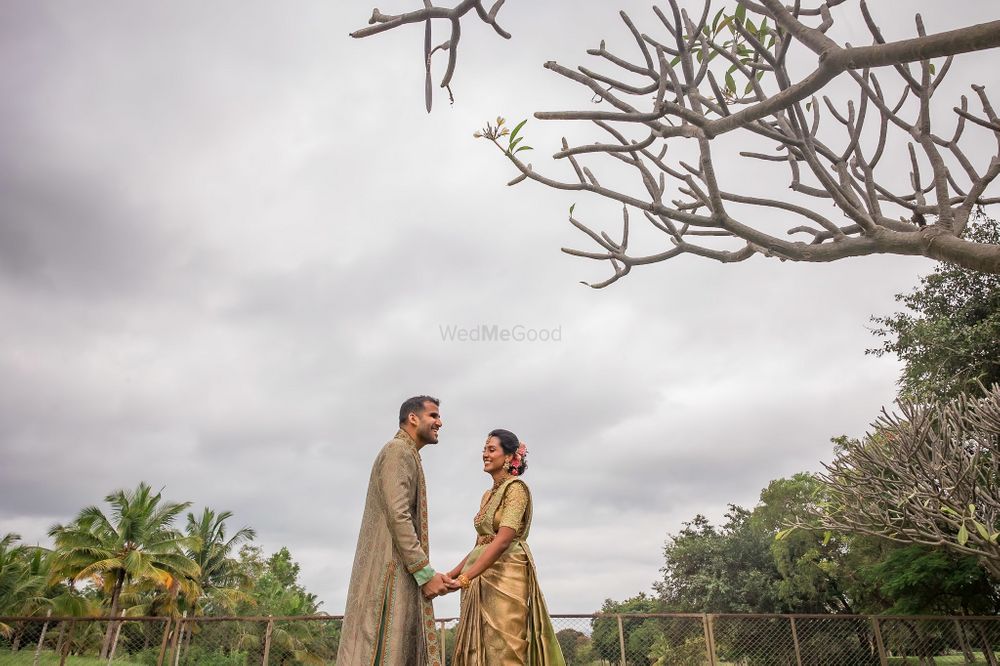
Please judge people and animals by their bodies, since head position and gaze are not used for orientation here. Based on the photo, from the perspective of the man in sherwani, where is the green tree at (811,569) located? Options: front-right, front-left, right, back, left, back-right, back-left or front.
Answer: front-left

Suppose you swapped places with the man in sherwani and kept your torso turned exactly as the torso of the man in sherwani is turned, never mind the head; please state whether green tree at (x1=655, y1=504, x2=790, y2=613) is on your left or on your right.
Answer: on your left

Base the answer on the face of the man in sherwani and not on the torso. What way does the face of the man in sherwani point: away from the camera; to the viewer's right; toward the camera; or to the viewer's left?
to the viewer's right

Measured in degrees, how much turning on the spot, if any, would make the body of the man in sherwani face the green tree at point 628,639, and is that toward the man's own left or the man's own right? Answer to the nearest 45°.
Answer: approximately 45° to the man's own left

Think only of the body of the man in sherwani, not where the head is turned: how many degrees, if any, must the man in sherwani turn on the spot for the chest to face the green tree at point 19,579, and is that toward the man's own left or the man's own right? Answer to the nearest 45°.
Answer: approximately 135° to the man's own left

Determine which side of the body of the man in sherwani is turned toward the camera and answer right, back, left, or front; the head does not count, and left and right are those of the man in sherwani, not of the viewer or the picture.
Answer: right

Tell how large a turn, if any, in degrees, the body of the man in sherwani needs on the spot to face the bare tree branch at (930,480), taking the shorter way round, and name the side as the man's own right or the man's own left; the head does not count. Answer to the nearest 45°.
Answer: approximately 45° to the man's own left

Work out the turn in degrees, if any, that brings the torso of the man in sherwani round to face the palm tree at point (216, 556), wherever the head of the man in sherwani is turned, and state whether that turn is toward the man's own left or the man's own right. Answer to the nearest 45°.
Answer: approximately 90° to the man's own left

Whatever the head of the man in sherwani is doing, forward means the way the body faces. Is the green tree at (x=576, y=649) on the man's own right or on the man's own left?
on the man's own left

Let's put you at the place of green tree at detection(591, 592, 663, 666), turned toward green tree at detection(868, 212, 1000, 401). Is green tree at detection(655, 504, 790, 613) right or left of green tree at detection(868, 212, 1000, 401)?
left

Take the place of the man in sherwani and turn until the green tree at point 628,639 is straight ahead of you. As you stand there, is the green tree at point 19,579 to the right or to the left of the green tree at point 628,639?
left

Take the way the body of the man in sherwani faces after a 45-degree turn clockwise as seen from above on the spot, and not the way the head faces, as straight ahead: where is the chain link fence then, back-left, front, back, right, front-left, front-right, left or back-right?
left

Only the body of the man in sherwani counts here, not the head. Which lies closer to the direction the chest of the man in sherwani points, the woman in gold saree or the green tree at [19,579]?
the woman in gold saree
